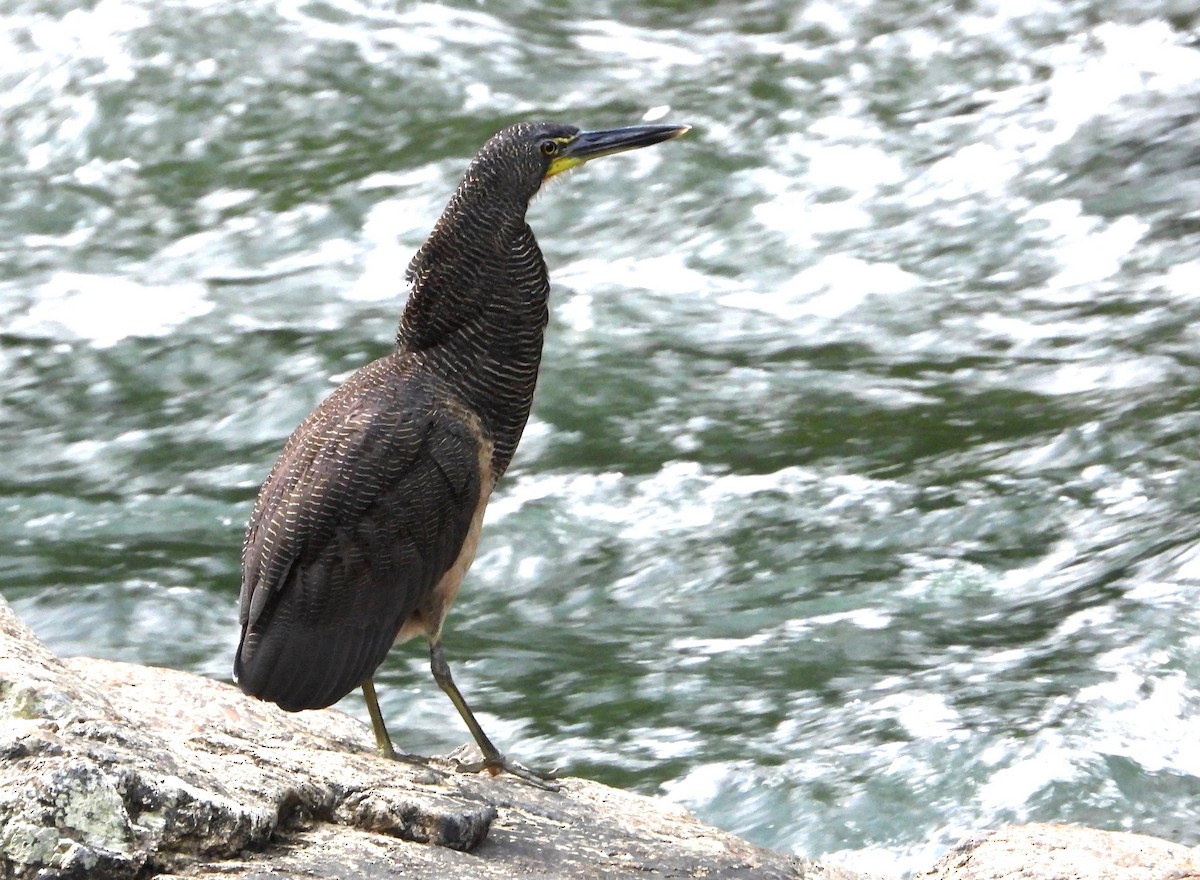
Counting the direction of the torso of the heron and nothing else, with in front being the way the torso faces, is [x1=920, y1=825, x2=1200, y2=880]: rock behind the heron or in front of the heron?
in front

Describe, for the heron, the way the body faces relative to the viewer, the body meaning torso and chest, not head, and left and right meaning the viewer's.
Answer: facing to the right of the viewer
